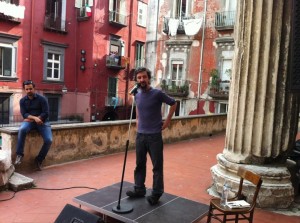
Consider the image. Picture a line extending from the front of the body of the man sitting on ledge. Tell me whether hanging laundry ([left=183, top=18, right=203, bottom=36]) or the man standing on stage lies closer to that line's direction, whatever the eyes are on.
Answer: the man standing on stage

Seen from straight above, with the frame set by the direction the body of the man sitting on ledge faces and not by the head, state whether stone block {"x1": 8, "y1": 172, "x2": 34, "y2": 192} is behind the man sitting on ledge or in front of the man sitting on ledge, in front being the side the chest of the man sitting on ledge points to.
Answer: in front

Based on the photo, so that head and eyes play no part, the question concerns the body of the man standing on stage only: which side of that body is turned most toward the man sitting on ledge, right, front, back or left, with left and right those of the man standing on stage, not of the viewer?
right

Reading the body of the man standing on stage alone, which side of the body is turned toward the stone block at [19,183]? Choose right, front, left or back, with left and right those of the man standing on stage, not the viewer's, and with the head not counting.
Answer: right

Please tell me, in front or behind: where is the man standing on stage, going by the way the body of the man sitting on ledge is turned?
in front

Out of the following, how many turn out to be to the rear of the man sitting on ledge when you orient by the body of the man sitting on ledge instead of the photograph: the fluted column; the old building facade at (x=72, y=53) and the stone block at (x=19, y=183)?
1

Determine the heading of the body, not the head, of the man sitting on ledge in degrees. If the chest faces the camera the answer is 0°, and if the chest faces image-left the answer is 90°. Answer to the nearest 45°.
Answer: approximately 0°

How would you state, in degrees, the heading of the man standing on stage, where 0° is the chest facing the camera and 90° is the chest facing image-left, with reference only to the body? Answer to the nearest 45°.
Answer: approximately 45°

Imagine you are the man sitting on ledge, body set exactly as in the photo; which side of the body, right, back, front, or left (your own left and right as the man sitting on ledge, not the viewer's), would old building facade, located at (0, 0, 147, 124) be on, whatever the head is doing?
back
